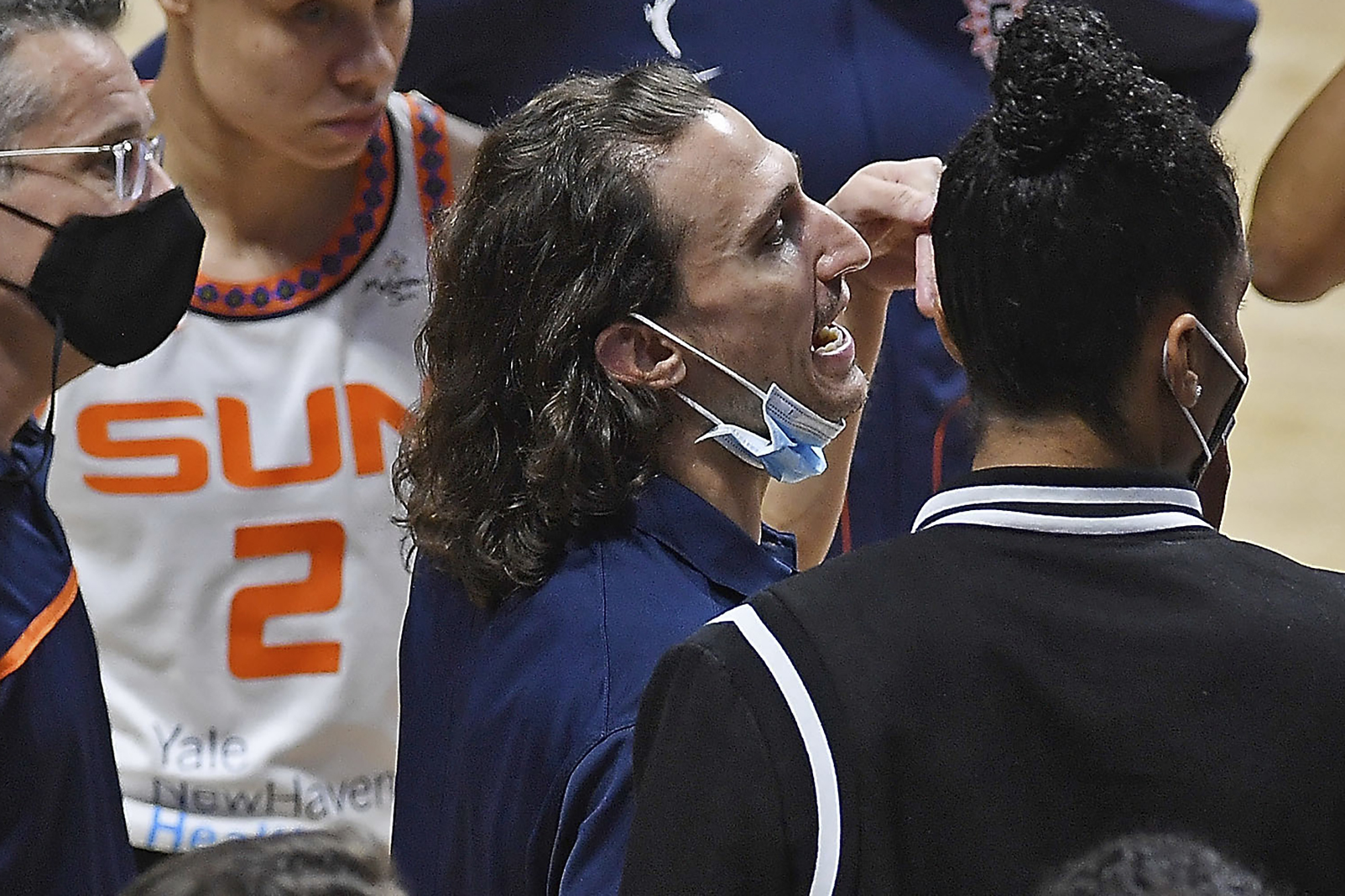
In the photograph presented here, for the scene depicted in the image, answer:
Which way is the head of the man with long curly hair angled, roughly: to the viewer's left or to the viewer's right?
to the viewer's right

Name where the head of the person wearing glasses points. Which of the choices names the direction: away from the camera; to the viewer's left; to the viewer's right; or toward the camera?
to the viewer's right

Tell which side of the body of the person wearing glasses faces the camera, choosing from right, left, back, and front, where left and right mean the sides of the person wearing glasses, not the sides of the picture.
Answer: right
